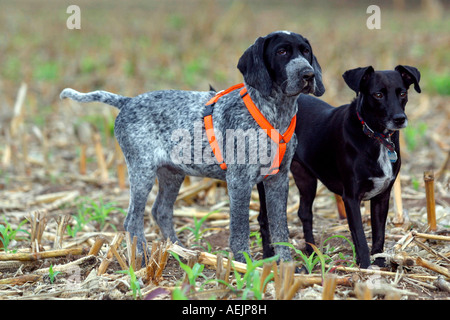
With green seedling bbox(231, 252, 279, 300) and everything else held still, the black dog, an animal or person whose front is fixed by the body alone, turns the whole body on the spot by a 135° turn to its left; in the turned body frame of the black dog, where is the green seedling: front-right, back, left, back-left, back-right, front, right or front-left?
back-left

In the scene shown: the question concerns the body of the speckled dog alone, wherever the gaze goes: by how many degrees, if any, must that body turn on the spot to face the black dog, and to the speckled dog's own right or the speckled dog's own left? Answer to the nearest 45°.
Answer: approximately 45° to the speckled dog's own left

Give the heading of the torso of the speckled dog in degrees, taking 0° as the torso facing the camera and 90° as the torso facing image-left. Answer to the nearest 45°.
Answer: approximately 315°

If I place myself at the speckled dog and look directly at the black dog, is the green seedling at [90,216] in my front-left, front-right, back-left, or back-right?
back-left

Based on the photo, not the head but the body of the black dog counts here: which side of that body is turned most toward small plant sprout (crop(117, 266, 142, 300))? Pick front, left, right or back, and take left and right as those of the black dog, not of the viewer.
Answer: right
